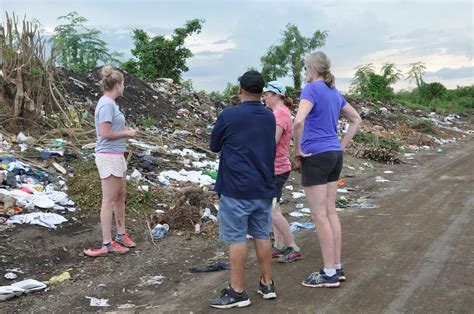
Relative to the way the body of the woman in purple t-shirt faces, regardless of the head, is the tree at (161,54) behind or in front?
in front

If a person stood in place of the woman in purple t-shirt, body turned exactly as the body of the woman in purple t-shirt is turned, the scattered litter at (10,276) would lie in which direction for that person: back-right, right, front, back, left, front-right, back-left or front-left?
front-left

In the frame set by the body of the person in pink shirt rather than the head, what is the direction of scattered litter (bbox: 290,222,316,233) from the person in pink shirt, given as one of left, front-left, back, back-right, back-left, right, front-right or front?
right

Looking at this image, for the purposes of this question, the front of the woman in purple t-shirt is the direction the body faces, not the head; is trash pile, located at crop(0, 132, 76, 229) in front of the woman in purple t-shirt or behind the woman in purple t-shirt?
in front

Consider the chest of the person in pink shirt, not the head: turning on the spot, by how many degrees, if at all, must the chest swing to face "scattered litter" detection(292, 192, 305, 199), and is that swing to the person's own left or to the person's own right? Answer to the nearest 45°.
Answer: approximately 90° to the person's own right

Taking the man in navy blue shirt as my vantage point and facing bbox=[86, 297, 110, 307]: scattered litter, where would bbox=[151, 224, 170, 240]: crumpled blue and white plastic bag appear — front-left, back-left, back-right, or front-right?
front-right

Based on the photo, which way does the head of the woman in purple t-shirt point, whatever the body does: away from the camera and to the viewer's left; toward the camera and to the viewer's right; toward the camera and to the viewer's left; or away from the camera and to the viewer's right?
away from the camera and to the viewer's left

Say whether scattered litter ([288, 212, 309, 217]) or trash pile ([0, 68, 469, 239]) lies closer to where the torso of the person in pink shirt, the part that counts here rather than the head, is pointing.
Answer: the trash pile

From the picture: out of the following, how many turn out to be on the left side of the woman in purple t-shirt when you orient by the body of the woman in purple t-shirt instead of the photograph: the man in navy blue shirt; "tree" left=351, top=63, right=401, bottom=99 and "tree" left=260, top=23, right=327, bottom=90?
1

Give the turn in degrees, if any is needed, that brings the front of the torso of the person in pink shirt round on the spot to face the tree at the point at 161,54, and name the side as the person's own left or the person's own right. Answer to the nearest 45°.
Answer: approximately 90° to the person's own right

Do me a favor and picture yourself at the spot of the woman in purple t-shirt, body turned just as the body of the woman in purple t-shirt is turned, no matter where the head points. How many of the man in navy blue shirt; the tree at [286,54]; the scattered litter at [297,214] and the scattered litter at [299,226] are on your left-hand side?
1

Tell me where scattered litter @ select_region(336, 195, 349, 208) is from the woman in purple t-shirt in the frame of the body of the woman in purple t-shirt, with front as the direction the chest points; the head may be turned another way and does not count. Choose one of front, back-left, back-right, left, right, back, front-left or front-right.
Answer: front-right

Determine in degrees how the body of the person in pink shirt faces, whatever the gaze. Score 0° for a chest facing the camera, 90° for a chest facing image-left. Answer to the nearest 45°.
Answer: approximately 90°

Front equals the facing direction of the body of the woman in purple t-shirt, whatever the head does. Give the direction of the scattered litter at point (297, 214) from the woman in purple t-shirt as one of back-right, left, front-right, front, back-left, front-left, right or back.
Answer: front-right

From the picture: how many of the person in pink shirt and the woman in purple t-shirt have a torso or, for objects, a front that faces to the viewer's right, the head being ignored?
0

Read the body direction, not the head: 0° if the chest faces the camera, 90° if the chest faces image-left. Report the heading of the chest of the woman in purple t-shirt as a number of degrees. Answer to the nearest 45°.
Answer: approximately 135°

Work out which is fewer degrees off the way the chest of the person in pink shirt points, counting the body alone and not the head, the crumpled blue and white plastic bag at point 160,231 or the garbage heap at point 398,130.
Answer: the crumpled blue and white plastic bag
